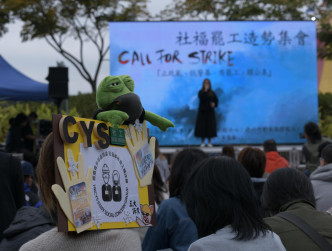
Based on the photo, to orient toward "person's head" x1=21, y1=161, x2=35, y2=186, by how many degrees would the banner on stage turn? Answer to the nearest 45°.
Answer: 0° — it already faces them

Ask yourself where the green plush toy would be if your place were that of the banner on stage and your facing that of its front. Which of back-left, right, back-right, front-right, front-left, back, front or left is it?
front

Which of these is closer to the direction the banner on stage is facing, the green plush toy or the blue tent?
the green plush toy

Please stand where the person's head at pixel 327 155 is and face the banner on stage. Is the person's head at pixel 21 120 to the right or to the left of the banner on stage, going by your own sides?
left

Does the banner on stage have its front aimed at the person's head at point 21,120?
no

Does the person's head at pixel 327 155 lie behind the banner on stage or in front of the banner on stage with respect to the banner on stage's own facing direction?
in front

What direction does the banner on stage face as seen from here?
toward the camera

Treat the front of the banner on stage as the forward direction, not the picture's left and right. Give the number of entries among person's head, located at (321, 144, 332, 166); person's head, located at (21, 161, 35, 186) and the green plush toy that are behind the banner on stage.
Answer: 0

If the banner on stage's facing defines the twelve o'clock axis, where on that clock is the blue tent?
The blue tent is roughly at 2 o'clock from the banner on stage.
